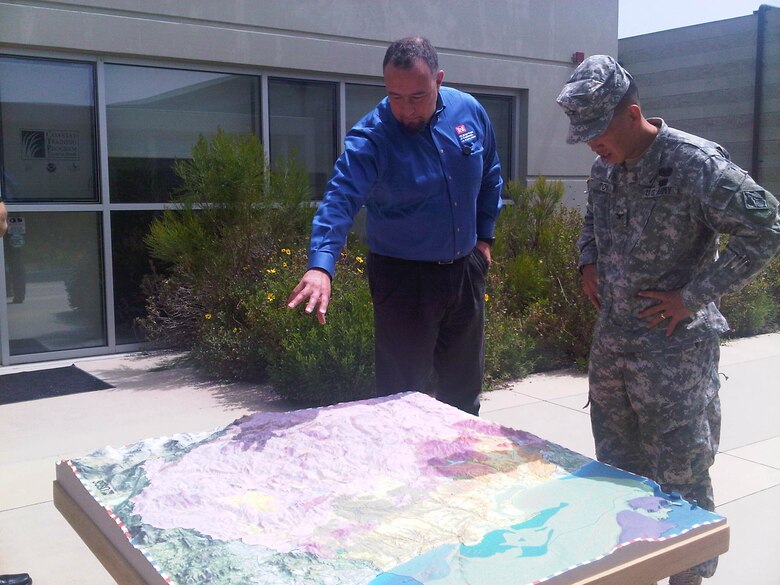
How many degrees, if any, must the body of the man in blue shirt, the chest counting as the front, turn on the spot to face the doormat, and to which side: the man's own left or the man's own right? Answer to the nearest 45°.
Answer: approximately 135° to the man's own right

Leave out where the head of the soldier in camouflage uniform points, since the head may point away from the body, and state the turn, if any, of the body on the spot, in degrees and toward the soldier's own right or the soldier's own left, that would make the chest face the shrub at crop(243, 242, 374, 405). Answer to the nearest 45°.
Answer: approximately 90° to the soldier's own right

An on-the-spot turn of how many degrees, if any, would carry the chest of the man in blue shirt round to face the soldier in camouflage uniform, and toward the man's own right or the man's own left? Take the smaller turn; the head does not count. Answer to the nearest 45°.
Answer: approximately 45° to the man's own left

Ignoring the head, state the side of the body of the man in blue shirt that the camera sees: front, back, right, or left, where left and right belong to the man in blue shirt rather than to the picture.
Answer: front

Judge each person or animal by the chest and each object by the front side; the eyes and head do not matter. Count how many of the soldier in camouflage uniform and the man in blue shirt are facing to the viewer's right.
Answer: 0

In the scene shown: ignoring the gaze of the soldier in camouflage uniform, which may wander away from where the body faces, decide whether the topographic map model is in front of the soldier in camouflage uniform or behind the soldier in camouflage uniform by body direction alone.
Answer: in front

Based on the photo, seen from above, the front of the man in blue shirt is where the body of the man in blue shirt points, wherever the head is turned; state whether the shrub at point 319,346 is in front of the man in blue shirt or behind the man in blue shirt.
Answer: behind

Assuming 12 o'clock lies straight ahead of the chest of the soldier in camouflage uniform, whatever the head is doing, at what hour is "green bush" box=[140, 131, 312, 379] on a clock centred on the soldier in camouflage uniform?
The green bush is roughly at 3 o'clock from the soldier in camouflage uniform.

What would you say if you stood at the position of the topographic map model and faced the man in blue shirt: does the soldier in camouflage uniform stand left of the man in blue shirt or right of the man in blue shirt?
right

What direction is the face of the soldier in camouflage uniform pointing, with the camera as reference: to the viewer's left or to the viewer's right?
to the viewer's left

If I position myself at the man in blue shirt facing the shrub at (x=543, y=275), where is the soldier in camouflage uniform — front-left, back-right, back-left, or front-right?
back-right

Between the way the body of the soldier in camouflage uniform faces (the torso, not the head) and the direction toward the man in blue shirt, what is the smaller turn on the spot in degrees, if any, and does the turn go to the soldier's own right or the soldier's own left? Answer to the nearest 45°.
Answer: approximately 90° to the soldier's own right

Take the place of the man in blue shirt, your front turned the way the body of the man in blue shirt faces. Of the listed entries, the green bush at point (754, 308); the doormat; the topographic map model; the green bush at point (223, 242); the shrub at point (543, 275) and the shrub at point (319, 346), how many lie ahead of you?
1

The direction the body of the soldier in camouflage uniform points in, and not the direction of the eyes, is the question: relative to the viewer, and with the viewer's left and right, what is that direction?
facing the viewer and to the left of the viewer

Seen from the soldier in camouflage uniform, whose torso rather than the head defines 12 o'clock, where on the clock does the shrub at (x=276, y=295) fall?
The shrub is roughly at 3 o'clock from the soldier in camouflage uniform.
